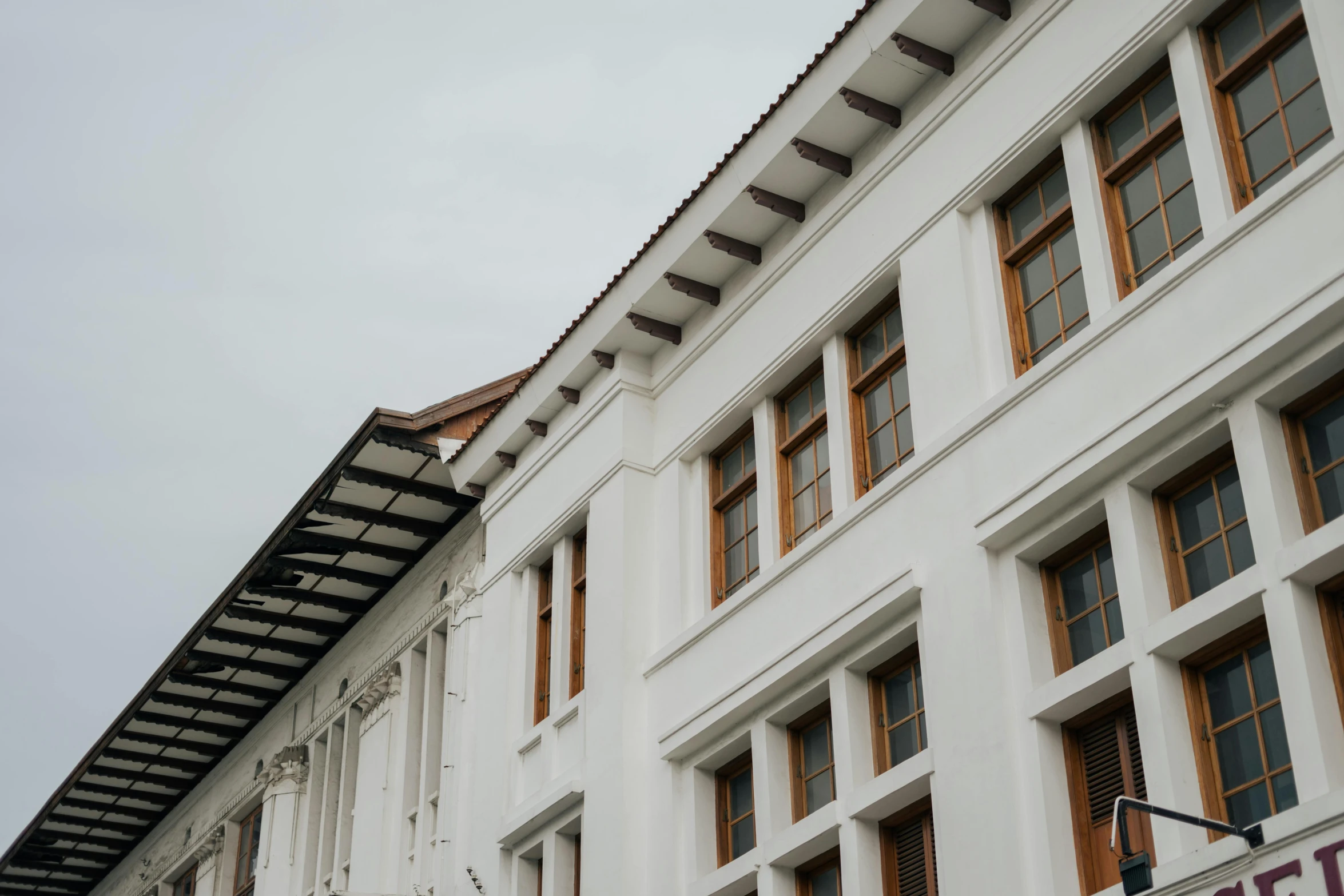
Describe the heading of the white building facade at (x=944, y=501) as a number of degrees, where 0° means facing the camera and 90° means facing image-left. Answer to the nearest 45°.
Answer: approximately 45°
